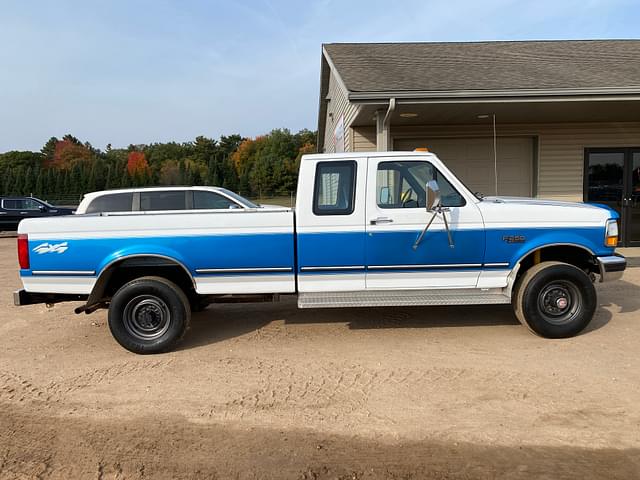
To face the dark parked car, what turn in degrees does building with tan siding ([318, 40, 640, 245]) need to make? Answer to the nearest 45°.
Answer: approximately 90° to its right

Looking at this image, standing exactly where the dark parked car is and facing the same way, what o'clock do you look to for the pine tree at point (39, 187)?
The pine tree is roughly at 9 o'clock from the dark parked car.

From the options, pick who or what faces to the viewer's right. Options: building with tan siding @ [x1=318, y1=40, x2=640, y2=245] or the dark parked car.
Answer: the dark parked car

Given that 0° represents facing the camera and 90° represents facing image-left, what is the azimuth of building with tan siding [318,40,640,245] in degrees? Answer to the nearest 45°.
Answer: approximately 0°

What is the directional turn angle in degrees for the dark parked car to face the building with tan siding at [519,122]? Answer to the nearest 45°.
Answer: approximately 45° to its right

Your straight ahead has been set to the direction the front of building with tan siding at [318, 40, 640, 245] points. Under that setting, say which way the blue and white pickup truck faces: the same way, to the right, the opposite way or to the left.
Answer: to the left

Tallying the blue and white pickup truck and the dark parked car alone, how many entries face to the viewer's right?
2

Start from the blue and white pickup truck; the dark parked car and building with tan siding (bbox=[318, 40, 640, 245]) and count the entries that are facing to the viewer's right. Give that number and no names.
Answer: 2

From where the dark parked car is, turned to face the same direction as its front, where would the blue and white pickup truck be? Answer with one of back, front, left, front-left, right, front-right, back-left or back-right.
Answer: right

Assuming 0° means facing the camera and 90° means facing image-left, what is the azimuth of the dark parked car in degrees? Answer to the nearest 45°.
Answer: approximately 270°

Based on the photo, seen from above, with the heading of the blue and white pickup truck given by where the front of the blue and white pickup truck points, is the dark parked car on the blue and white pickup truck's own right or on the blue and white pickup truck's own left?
on the blue and white pickup truck's own left

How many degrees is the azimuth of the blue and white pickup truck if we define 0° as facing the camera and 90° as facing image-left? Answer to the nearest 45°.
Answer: approximately 270°

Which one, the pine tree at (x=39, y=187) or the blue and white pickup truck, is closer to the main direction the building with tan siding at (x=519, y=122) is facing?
the blue and white pickup truck

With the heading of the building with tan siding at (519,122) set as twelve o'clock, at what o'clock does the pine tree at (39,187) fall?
The pine tree is roughly at 4 o'clock from the building with tan siding.

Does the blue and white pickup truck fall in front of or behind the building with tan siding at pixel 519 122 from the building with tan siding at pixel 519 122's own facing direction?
in front
